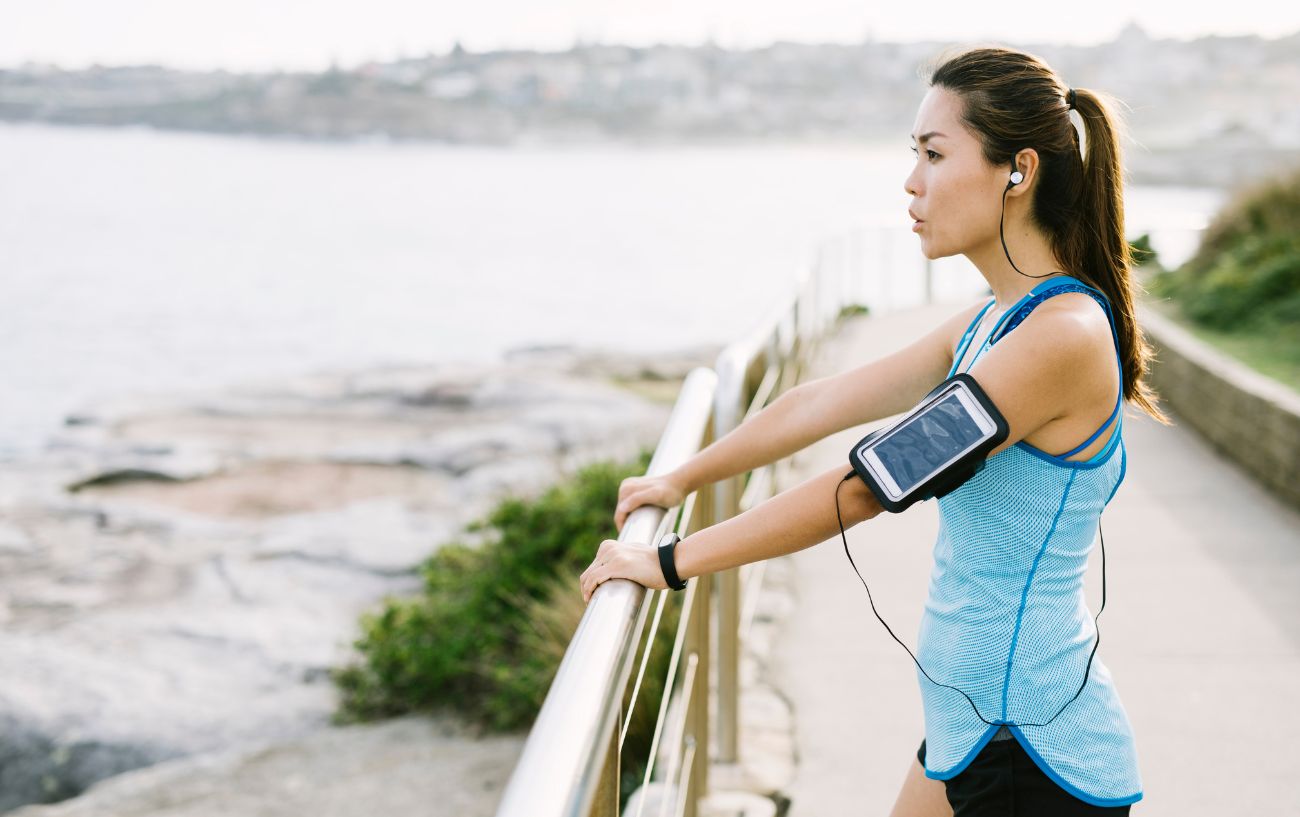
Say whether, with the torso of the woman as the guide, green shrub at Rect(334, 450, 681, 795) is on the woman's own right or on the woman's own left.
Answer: on the woman's own right

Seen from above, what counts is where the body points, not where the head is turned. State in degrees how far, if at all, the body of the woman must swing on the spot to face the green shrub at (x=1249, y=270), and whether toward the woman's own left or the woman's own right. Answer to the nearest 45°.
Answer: approximately 90° to the woman's own right

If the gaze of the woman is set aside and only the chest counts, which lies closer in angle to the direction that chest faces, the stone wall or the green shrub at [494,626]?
the green shrub

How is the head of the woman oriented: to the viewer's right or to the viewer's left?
to the viewer's left

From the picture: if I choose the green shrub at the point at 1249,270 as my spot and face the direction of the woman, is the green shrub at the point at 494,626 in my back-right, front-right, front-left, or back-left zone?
front-right

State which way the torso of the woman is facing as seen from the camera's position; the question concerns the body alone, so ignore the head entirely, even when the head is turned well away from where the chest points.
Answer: to the viewer's left
